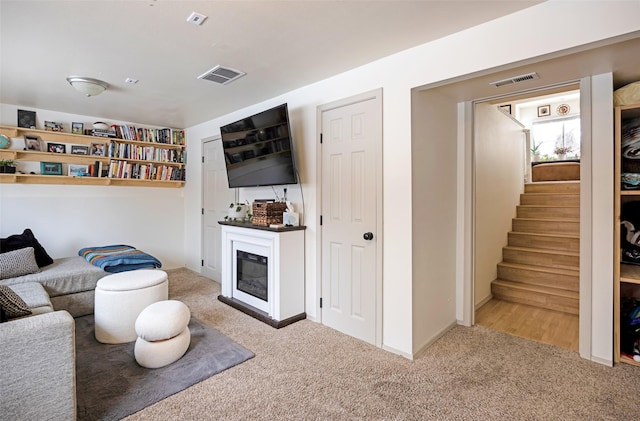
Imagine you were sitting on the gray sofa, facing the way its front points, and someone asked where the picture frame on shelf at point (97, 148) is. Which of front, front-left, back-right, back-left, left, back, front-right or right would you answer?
left

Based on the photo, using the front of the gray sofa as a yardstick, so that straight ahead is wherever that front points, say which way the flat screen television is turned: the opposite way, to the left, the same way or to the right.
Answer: the opposite way

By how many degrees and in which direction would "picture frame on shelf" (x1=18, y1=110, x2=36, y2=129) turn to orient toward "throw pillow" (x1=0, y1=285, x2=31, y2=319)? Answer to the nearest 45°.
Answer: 0° — it already faces it

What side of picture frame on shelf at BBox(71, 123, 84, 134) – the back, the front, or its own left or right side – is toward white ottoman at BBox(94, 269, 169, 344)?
front

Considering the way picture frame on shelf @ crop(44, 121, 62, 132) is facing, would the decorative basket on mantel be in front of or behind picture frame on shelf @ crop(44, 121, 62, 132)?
in front

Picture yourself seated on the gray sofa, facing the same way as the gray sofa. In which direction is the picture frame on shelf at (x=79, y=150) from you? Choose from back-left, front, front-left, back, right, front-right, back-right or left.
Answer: left

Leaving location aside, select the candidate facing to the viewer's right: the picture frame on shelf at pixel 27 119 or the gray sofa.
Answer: the gray sofa

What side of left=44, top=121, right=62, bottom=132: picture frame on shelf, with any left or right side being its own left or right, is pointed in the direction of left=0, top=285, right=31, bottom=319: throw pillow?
front

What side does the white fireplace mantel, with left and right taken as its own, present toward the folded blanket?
right
